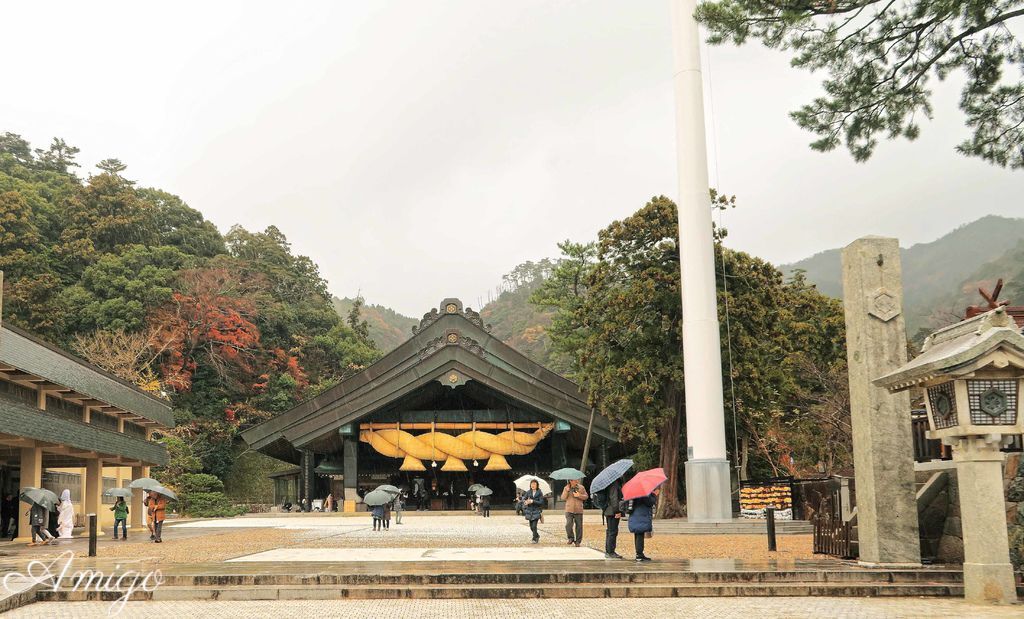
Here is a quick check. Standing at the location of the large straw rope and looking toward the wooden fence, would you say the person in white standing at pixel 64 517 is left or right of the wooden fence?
right

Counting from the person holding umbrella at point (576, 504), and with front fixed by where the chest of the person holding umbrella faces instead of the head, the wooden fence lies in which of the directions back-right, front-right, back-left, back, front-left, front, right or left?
front-left

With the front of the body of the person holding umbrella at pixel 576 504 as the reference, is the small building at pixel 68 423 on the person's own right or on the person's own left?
on the person's own right

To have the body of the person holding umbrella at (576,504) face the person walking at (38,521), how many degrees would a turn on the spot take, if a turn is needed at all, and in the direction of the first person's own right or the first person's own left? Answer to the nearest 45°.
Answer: approximately 90° to the first person's own right

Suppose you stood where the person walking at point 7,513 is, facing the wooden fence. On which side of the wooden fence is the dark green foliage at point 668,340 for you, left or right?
left

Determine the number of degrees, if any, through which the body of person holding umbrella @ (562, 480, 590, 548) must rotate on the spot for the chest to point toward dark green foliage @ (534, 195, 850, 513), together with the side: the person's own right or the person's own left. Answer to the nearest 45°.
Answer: approximately 180°

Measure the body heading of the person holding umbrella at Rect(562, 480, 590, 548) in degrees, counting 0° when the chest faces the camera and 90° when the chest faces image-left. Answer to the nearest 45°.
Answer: approximately 0°

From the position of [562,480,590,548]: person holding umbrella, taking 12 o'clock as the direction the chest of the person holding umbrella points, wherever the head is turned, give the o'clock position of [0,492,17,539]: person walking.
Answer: The person walking is roughly at 4 o'clock from the person holding umbrella.

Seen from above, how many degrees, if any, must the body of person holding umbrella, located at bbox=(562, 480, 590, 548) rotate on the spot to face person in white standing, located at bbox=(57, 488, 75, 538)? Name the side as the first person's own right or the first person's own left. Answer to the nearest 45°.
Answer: approximately 135° to the first person's own right

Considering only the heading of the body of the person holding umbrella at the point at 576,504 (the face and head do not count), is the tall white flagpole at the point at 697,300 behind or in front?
behind
